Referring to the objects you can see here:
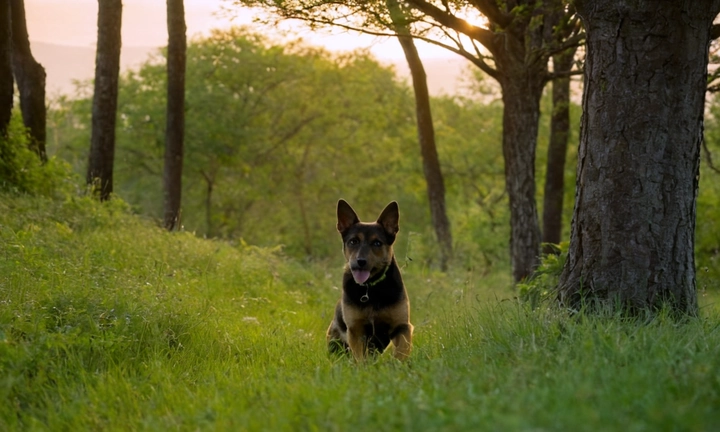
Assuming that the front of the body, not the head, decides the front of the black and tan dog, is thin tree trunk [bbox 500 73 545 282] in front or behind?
behind

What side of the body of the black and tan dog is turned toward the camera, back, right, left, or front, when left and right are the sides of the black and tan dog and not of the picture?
front

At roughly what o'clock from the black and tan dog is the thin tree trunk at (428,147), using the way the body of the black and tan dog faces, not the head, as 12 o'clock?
The thin tree trunk is roughly at 6 o'clock from the black and tan dog.

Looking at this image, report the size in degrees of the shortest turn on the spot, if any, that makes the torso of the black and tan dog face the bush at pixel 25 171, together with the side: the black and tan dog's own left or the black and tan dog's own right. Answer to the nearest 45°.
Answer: approximately 135° to the black and tan dog's own right

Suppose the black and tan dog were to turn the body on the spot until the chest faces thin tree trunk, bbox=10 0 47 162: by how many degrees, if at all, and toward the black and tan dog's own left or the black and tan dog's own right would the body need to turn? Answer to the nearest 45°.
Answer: approximately 135° to the black and tan dog's own right

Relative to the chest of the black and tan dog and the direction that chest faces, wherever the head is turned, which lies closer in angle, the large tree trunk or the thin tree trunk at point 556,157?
the large tree trunk

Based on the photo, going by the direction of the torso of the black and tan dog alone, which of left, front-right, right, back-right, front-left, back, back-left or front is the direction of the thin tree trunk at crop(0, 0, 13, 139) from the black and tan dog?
back-right

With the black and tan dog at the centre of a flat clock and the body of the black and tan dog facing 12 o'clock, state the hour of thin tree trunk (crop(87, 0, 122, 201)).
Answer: The thin tree trunk is roughly at 5 o'clock from the black and tan dog.

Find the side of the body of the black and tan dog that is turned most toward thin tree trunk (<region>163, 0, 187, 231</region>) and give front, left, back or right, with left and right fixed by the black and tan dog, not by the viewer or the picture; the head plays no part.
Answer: back

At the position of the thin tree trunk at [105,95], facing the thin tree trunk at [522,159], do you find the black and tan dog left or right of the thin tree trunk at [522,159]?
right

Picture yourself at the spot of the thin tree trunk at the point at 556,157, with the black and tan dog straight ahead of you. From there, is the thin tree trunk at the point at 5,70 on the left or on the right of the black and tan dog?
right
